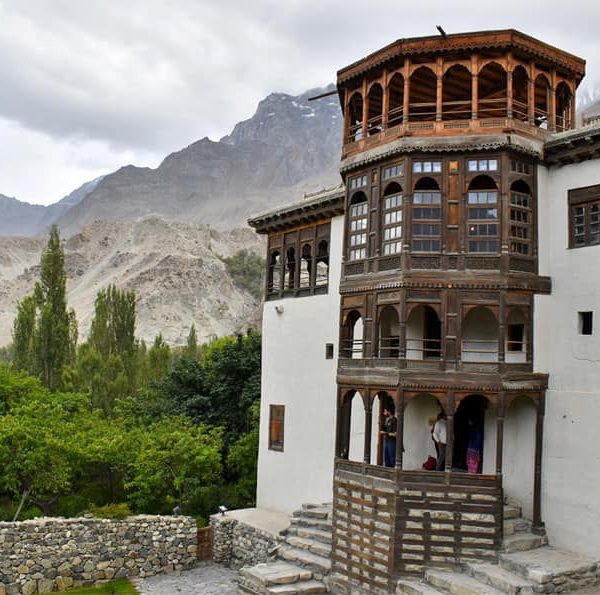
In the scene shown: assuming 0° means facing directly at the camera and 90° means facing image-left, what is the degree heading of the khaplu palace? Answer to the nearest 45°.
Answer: approximately 0°

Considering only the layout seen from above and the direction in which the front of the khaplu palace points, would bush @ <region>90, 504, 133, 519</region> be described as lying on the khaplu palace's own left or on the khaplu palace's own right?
on the khaplu palace's own right

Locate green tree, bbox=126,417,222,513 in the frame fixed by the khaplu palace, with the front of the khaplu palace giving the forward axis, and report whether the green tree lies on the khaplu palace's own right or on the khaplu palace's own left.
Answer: on the khaplu palace's own right

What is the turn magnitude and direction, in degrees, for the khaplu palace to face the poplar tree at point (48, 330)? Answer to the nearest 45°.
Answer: approximately 135° to its right

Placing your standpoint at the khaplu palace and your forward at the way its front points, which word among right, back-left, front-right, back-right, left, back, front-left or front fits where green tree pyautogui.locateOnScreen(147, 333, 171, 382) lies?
back-right

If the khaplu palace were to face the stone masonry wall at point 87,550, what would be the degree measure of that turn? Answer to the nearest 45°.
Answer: approximately 90° to its right

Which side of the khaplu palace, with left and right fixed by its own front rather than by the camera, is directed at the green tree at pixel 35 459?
right

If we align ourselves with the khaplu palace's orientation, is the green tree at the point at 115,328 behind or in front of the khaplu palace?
behind
